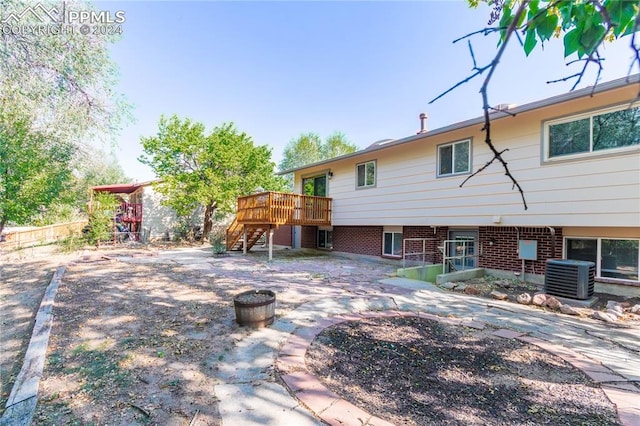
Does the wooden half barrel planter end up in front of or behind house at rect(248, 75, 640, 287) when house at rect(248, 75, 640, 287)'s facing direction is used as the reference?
behind

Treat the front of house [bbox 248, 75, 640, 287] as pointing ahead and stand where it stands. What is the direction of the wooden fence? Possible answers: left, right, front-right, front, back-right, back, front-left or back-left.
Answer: back-left

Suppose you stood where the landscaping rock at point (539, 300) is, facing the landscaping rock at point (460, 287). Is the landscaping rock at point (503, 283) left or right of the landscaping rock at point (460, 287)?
right

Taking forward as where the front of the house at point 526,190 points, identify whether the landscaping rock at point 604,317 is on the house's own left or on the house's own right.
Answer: on the house's own right

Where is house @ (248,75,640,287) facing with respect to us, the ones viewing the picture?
facing away from the viewer and to the right of the viewer

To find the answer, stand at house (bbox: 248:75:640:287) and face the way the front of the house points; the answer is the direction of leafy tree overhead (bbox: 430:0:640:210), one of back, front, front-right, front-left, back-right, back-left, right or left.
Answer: back-right

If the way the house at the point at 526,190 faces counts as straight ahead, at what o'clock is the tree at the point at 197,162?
The tree is roughly at 8 o'clock from the house.
